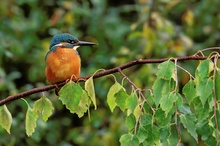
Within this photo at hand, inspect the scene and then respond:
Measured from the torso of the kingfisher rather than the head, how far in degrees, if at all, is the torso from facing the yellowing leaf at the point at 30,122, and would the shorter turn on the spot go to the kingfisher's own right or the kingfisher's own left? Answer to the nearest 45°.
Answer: approximately 45° to the kingfisher's own right

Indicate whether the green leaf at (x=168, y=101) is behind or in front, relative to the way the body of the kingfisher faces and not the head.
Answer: in front

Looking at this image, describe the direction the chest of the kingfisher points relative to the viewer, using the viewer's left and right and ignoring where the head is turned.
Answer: facing the viewer and to the right of the viewer

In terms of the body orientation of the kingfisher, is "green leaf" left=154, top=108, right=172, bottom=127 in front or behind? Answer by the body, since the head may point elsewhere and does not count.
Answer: in front
